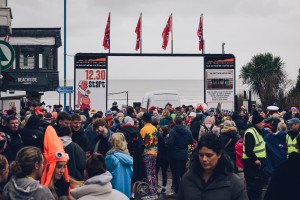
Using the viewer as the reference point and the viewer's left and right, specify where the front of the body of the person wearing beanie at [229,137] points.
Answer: facing away from the viewer

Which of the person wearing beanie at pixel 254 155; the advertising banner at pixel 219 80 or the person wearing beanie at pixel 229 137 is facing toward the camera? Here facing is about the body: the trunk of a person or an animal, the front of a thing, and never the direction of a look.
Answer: the advertising banner

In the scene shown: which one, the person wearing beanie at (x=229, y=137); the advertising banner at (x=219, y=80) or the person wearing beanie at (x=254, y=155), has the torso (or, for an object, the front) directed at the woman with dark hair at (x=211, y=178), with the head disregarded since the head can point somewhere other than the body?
the advertising banner

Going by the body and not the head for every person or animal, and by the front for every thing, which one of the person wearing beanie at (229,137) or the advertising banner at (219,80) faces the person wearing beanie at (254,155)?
the advertising banner

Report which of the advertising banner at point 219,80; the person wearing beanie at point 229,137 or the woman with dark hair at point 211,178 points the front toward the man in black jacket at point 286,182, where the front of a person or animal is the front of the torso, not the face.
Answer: the advertising banner

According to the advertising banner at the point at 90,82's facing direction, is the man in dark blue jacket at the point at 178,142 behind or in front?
in front
